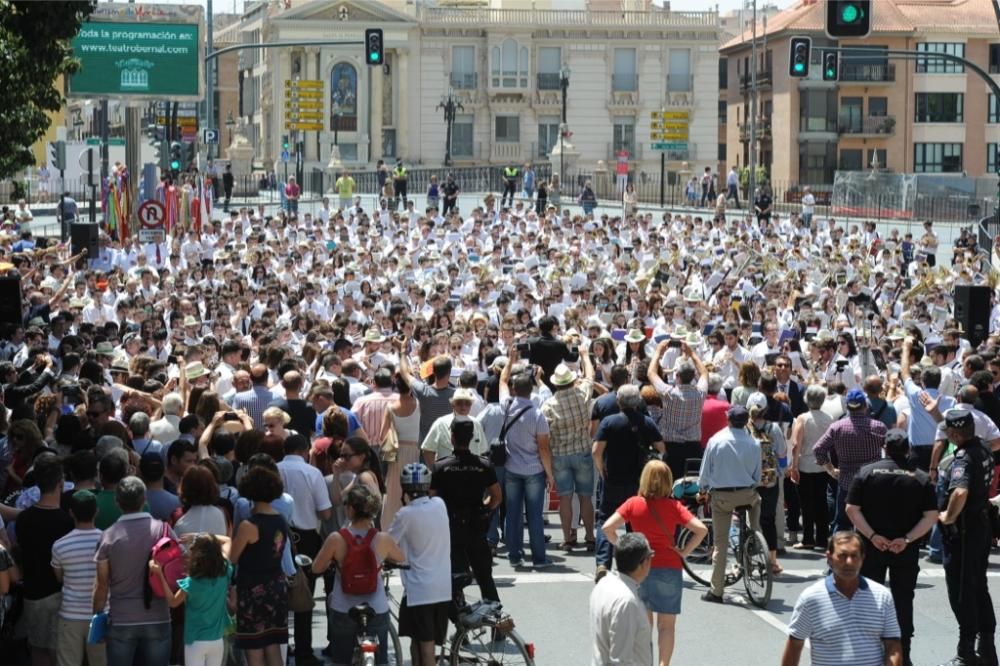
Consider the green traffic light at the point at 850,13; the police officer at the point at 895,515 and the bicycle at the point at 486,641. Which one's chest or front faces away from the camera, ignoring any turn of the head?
the police officer

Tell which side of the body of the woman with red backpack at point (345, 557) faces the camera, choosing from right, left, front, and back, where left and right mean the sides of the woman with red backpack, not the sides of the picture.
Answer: back

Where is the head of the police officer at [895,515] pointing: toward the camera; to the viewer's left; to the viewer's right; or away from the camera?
away from the camera

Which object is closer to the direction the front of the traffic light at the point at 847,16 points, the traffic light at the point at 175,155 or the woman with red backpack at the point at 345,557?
the woman with red backpack

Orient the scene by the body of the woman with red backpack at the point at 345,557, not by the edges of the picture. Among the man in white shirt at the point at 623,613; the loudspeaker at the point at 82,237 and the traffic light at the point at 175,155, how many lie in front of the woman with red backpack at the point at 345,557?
2

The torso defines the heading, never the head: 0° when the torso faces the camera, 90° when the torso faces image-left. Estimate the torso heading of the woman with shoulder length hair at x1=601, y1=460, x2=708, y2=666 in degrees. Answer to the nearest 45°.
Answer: approximately 180°

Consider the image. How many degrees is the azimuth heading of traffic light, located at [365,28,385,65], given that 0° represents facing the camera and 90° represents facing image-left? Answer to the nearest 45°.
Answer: approximately 0°

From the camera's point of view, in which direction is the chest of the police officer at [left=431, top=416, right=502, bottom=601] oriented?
away from the camera
